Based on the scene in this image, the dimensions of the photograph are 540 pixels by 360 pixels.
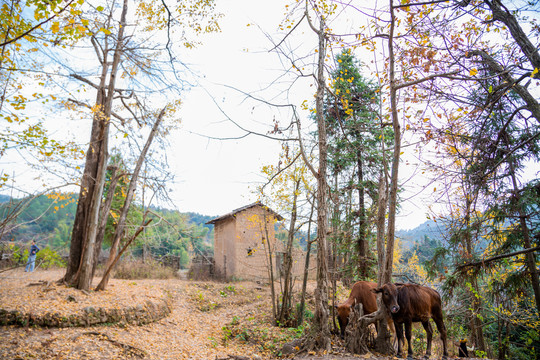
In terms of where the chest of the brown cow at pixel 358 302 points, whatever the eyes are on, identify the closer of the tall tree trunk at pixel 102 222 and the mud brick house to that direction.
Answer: the tall tree trunk

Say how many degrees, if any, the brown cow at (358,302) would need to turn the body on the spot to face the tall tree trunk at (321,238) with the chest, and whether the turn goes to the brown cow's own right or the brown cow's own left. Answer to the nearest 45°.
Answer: approximately 45° to the brown cow's own left

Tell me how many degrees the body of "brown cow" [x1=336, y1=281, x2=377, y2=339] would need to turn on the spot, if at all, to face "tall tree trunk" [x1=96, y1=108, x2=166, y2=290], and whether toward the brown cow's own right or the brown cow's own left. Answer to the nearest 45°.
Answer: approximately 45° to the brown cow's own right

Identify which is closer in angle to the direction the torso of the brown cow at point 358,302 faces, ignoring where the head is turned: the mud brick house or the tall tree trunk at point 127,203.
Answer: the tall tree trunk

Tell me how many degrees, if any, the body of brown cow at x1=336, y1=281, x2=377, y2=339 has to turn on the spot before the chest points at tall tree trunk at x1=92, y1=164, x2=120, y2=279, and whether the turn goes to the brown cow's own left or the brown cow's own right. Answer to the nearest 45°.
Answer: approximately 45° to the brown cow's own right

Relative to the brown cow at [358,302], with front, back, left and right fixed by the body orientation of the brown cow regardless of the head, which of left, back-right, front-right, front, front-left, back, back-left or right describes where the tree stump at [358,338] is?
front-left

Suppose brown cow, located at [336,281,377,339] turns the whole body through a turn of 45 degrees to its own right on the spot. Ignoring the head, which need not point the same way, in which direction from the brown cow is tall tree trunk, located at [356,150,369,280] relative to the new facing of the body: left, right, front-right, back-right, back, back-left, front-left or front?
right

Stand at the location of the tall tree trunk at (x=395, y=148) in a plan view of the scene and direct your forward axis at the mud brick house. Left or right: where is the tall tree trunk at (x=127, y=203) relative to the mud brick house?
left

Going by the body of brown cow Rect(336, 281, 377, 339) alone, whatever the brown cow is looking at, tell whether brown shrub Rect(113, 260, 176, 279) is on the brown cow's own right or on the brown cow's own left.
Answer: on the brown cow's own right

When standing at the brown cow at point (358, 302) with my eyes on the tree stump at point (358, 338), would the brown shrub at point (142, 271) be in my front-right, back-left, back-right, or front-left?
back-right
